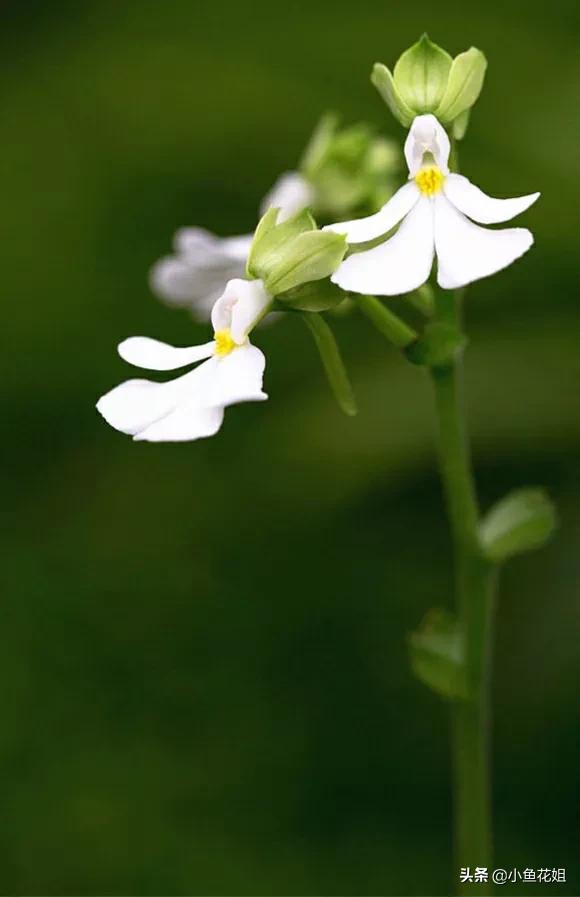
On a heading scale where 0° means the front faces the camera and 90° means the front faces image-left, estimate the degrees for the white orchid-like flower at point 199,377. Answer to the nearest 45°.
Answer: approximately 45°
